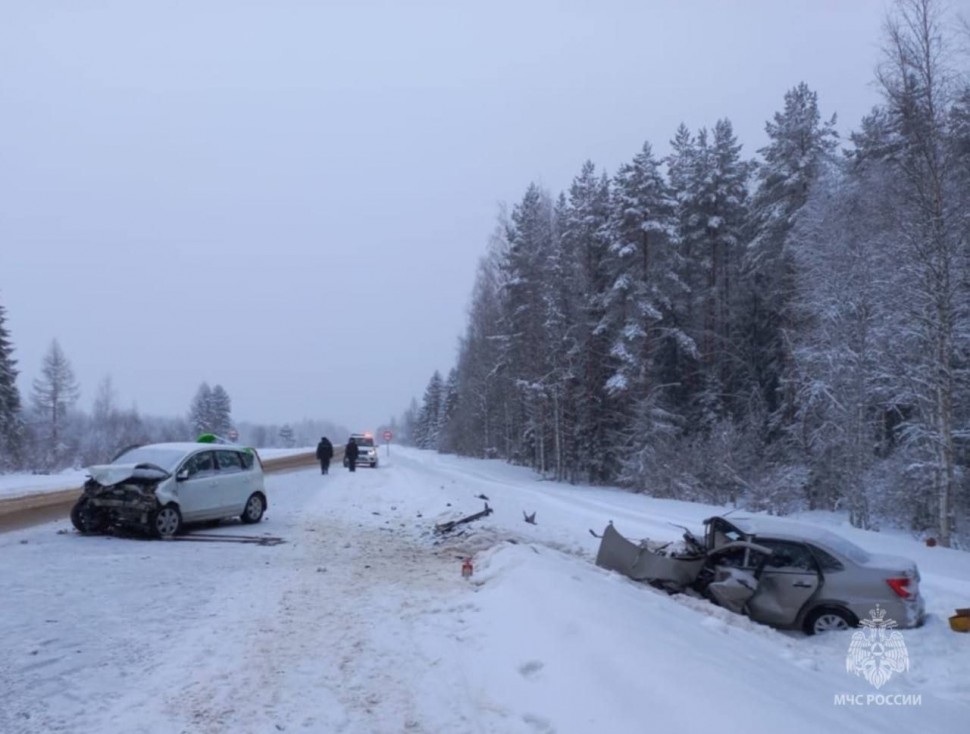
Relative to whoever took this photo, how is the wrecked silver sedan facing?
facing away from the viewer and to the left of the viewer

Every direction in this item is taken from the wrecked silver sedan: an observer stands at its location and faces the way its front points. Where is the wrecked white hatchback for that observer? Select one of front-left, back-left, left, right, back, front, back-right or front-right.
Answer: front-left

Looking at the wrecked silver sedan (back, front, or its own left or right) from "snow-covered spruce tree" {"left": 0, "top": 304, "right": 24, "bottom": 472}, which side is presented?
front

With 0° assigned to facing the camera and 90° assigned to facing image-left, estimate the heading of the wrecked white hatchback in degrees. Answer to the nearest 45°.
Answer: approximately 45°

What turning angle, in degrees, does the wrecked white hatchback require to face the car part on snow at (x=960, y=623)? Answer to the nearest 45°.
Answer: approximately 90° to its left

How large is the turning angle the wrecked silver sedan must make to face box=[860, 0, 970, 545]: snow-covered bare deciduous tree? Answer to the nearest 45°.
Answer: approximately 45° to its right

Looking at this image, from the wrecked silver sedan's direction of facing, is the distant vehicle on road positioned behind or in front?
in front

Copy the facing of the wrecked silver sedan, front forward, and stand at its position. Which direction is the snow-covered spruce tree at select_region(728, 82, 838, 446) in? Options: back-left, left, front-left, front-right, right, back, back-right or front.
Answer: front-right

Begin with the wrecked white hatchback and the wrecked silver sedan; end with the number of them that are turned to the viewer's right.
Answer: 0

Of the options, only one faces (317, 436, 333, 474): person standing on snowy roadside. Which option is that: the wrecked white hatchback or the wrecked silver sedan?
the wrecked silver sedan

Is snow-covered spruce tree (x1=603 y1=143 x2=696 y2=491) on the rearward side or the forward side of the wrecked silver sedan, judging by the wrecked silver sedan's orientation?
on the forward side

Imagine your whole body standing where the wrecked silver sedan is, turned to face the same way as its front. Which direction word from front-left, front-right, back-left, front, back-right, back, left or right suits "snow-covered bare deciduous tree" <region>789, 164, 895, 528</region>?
front-right

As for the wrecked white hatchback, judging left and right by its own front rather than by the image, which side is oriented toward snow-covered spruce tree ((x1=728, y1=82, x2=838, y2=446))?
back

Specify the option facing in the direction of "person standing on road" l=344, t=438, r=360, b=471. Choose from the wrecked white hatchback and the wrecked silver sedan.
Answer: the wrecked silver sedan

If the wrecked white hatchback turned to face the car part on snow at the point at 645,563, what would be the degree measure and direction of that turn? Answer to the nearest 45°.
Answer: approximately 90° to its left

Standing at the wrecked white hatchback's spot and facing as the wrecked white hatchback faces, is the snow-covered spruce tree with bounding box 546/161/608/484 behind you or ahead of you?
behind

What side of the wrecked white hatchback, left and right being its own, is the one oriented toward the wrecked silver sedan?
left

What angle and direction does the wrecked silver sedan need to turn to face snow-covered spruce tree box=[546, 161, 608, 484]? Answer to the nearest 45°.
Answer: approximately 45° to its right

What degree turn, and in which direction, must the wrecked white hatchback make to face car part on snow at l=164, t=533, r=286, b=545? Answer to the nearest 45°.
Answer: approximately 135° to its left
